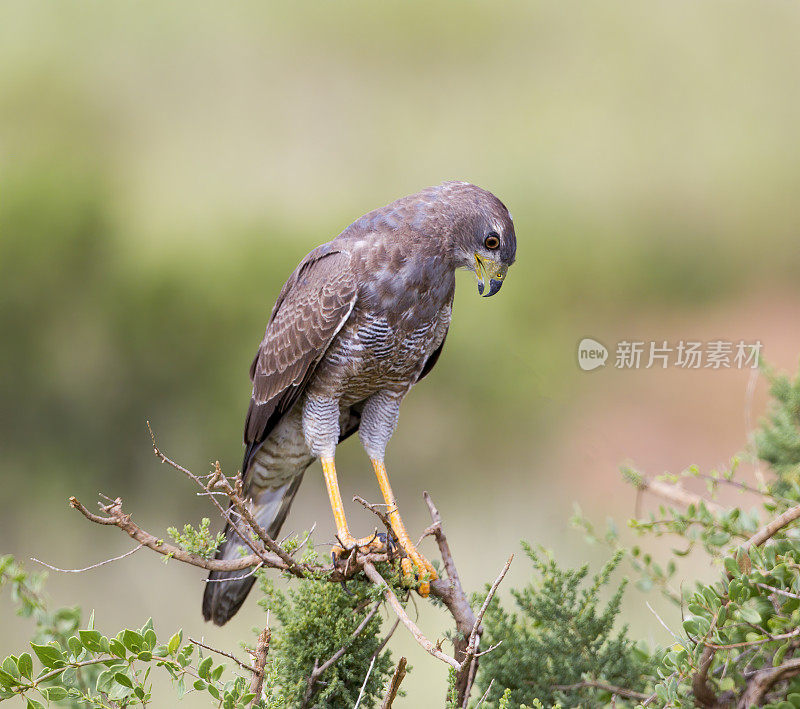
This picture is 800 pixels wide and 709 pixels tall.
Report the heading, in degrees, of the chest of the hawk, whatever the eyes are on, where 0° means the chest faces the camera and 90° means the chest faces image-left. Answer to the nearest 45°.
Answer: approximately 315°
